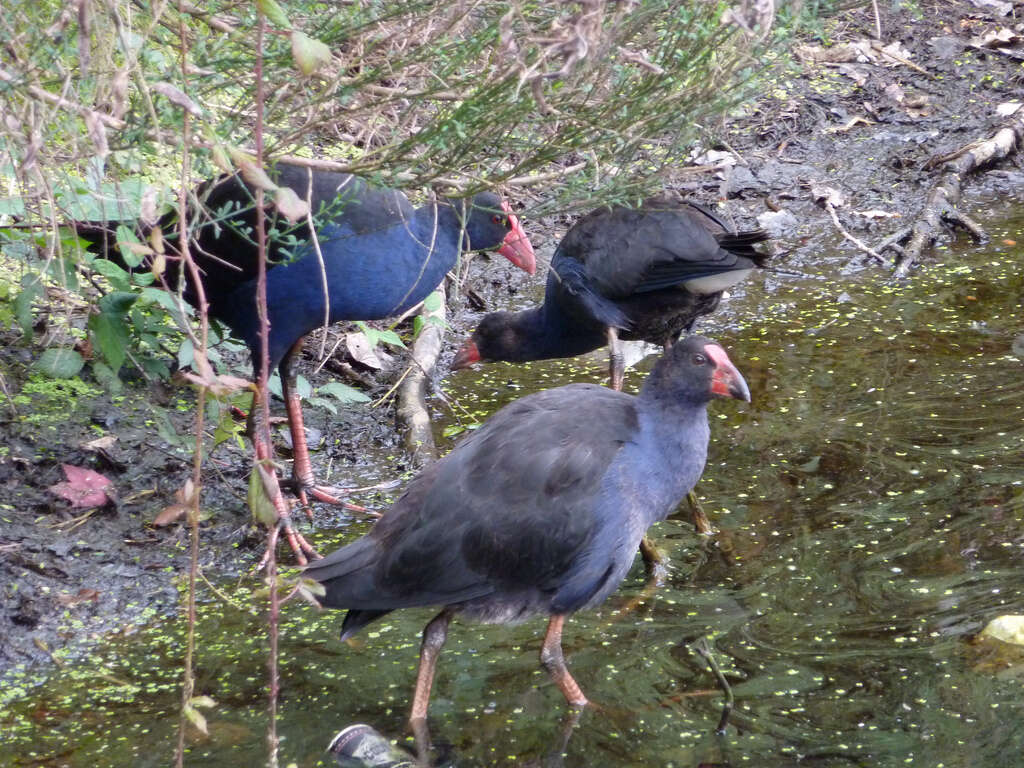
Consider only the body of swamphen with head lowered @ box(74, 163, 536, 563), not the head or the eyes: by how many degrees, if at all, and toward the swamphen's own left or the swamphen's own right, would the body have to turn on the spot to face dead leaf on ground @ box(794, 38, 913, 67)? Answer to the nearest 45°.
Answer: approximately 45° to the swamphen's own left

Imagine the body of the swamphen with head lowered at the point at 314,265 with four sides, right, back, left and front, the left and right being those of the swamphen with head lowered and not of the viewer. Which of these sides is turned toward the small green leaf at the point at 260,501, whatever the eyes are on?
right

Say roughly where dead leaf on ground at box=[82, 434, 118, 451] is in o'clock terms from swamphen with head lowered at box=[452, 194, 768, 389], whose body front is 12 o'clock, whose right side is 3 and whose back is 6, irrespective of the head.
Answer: The dead leaf on ground is roughly at 11 o'clock from the swamphen with head lowered.

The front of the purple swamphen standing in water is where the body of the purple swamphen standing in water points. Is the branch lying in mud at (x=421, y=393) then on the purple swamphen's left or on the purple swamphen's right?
on the purple swamphen's left

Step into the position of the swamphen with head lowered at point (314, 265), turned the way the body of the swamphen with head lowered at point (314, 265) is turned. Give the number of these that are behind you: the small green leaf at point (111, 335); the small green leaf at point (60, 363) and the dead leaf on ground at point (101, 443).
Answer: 3

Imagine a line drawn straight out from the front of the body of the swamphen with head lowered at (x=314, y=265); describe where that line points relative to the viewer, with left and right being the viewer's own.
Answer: facing to the right of the viewer

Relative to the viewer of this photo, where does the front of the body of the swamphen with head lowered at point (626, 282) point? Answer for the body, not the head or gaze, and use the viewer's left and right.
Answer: facing to the left of the viewer

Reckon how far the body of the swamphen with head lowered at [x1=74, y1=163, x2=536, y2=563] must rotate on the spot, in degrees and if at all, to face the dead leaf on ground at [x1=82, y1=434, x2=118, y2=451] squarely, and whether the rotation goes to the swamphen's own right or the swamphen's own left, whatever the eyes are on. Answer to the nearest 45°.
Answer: approximately 180°

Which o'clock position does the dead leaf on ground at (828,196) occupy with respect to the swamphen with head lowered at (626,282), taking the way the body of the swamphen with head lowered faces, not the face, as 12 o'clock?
The dead leaf on ground is roughly at 4 o'clock from the swamphen with head lowered.

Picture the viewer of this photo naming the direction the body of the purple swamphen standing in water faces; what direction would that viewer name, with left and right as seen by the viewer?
facing to the right of the viewer

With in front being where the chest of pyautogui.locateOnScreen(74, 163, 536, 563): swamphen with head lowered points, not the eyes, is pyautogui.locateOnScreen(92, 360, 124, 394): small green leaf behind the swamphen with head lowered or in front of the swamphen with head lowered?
behind

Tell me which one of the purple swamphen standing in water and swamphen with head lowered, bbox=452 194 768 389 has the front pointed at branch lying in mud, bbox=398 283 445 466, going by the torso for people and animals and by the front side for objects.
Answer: the swamphen with head lowered

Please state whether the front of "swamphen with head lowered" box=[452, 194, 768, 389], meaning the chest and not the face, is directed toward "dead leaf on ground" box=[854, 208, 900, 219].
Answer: no

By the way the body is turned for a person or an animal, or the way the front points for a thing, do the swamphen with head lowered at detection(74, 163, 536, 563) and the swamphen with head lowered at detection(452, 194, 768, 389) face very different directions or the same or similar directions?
very different directions

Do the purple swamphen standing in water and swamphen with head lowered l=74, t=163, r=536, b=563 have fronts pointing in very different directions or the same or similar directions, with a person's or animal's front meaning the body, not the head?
same or similar directions

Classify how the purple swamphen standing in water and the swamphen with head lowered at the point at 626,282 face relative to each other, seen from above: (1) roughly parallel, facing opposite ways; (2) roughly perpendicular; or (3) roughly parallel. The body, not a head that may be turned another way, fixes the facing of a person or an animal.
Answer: roughly parallel, facing opposite ways
